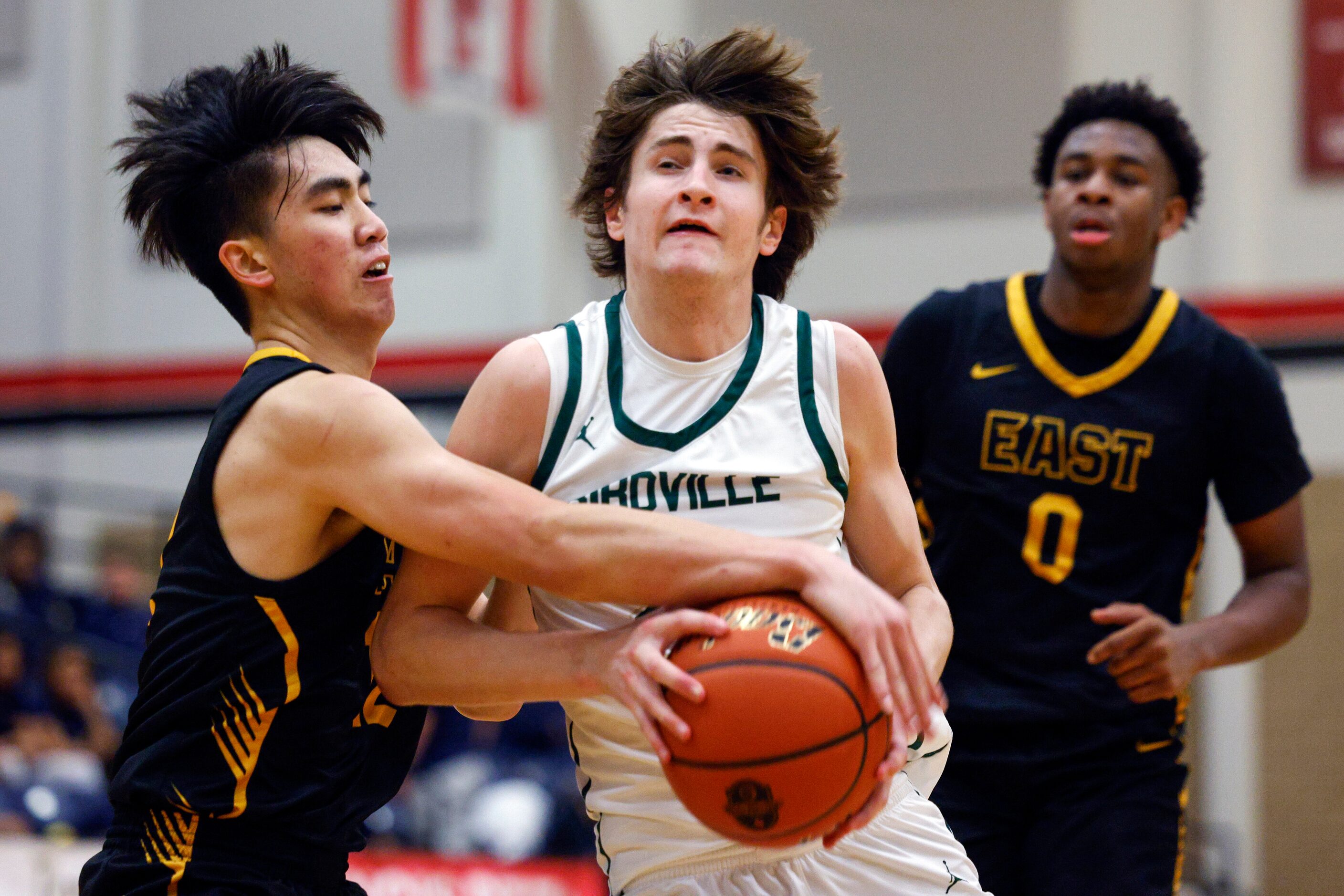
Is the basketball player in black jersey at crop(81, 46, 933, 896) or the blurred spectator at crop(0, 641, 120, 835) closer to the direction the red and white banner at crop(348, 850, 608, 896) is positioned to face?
the basketball player in black jersey

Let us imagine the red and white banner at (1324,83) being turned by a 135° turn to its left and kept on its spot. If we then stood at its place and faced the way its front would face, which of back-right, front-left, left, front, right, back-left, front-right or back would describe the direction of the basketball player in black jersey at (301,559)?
back-right

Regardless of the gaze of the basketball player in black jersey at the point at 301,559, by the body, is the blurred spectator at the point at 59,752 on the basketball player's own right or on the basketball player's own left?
on the basketball player's own left

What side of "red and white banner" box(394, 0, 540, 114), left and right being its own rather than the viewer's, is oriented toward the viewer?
front

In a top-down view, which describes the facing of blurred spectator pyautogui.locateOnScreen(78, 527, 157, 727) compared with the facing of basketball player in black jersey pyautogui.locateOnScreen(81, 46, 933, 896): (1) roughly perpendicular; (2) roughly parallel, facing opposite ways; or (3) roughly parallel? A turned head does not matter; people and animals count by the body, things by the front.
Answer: roughly perpendicular

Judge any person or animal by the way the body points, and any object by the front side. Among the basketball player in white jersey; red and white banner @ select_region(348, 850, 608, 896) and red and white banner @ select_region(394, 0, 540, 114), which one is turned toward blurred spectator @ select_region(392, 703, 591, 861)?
red and white banner @ select_region(394, 0, 540, 114)

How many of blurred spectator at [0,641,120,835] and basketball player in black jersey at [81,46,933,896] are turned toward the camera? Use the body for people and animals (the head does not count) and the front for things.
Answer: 1

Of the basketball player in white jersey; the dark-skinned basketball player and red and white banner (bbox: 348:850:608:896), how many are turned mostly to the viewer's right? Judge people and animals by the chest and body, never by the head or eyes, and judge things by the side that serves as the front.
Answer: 0

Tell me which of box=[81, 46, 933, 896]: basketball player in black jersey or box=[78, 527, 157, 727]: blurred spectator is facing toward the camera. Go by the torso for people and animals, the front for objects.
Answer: the blurred spectator

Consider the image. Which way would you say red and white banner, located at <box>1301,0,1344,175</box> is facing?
toward the camera

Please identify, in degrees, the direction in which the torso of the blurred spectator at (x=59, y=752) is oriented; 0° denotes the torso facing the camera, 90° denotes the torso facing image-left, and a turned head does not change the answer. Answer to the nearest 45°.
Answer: approximately 0°

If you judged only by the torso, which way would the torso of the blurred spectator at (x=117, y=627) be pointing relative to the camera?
toward the camera

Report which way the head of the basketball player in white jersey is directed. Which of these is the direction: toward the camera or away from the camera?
toward the camera

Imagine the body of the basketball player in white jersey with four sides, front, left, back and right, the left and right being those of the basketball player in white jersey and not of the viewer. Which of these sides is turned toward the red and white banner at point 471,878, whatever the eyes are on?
back

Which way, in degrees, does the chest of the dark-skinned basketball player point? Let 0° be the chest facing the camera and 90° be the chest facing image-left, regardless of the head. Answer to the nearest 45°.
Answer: approximately 0°

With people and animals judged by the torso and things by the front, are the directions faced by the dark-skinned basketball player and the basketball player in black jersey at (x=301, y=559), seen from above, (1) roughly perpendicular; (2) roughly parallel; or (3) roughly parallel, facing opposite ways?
roughly perpendicular

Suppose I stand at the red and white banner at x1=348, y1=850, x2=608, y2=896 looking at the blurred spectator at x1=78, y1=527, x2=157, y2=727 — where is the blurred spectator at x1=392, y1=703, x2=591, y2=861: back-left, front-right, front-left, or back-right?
front-right

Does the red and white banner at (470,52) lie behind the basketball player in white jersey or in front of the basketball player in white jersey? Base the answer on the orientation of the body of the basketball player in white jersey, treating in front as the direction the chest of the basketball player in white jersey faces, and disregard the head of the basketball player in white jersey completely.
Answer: behind

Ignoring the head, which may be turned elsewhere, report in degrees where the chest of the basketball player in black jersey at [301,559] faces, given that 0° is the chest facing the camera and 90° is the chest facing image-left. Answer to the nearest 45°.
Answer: approximately 270°

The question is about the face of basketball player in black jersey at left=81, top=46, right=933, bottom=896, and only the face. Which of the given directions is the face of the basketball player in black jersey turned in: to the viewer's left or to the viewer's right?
to the viewer's right

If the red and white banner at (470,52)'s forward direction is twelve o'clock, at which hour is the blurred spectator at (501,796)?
The blurred spectator is roughly at 12 o'clock from the red and white banner.
